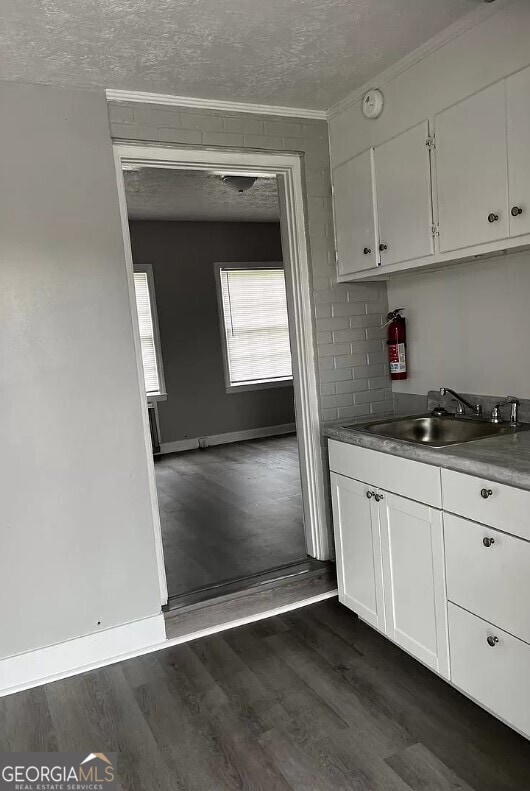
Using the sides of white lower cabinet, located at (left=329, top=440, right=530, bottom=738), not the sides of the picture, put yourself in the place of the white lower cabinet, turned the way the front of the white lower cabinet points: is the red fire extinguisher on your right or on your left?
on your right

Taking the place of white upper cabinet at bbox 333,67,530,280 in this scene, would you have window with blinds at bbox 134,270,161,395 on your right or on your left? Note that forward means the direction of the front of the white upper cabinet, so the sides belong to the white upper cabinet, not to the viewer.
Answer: on your right

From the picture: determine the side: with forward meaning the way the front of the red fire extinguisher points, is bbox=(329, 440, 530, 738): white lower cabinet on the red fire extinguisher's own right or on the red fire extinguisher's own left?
on the red fire extinguisher's own left

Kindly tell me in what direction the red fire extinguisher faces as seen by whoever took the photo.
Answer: facing the viewer and to the left of the viewer

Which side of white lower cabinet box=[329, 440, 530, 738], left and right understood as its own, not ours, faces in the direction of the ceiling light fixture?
right

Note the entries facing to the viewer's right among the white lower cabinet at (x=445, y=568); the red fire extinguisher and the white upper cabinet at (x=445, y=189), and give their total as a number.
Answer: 0

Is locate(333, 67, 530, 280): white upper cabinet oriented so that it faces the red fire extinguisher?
no

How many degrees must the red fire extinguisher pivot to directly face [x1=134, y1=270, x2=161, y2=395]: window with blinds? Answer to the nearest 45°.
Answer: approximately 90° to its right

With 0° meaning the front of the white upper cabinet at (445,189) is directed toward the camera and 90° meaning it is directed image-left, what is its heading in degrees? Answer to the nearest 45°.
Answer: approximately 45°

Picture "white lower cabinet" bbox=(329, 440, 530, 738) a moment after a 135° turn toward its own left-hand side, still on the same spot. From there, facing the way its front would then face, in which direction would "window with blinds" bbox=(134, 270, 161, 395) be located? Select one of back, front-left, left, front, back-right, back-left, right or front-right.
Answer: back-left
